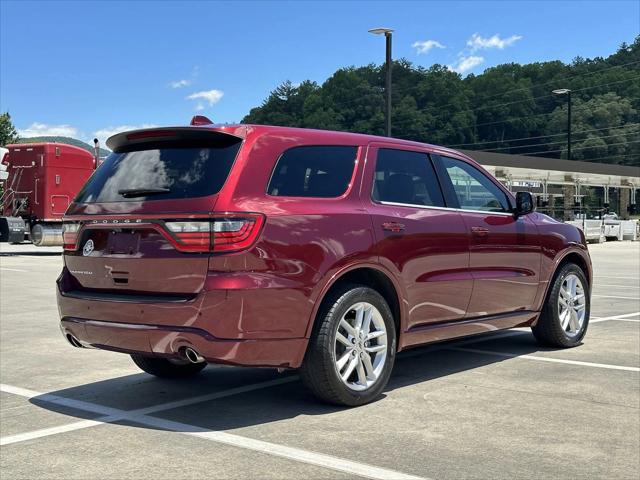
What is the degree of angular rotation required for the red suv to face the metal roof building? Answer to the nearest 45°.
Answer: approximately 45° to its left

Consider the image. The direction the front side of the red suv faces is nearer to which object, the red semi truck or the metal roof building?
the metal roof building

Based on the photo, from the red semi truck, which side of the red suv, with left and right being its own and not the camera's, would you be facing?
left

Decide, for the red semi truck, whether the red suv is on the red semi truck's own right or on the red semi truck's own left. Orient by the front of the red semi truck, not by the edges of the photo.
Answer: on the red semi truck's own right

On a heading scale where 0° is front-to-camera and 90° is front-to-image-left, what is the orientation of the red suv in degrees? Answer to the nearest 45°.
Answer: approximately 225°
